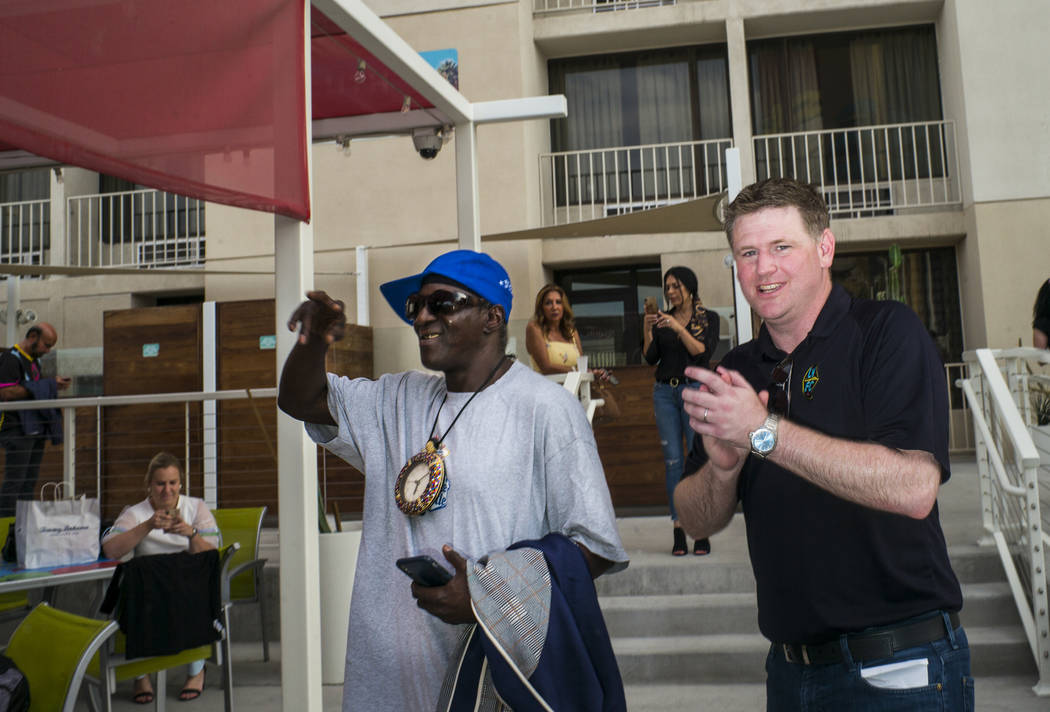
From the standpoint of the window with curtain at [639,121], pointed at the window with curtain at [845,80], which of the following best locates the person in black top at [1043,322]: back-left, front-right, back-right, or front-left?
front-right

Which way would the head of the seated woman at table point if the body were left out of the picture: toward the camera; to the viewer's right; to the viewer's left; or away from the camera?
toward the camera

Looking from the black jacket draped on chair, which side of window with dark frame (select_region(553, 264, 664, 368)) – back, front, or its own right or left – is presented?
front

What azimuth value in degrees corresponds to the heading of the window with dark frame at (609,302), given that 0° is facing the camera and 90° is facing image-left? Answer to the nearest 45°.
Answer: approximately 0°

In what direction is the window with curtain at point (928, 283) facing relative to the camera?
toward the camera

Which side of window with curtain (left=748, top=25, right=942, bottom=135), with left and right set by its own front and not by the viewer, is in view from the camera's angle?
front

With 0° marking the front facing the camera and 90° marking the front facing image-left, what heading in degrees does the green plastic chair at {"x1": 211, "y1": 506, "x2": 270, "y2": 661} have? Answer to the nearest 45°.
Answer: approximately 45°

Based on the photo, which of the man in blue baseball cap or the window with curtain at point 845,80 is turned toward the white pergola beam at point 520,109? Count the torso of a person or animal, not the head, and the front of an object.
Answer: the window with curtain

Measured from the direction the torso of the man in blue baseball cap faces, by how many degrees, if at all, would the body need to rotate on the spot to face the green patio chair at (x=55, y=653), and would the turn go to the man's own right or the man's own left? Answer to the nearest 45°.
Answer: approximately 90° to the man's own right

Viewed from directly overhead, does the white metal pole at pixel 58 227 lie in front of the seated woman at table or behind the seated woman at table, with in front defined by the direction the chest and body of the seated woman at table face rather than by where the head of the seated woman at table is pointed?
behind

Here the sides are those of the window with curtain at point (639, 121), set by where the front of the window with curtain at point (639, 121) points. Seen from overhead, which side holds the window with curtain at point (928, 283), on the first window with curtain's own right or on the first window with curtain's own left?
on the first window with curtain's own left

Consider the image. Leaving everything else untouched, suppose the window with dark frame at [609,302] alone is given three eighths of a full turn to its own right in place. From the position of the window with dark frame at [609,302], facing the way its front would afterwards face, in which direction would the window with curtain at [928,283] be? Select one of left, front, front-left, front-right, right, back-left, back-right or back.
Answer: back-right

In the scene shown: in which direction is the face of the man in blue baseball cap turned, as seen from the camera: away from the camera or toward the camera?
toward the camera

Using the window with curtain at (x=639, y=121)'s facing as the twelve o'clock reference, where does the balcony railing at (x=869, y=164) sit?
The balcony railing is roughly at 9 o'clock from the window with curtain.

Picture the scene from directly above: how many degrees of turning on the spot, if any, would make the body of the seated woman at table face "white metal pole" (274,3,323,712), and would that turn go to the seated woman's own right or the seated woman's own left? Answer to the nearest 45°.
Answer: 0° — they already face it

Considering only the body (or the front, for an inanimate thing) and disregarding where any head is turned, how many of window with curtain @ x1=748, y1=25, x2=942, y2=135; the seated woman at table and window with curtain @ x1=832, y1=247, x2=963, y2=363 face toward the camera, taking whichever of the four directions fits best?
3
